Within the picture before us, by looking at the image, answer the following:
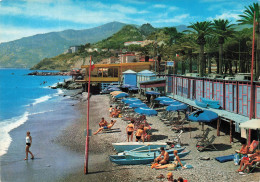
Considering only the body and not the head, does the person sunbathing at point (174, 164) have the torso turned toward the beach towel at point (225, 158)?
no

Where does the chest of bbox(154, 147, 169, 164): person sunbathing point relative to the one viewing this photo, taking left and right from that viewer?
facing the viewer and to the left of the viewer

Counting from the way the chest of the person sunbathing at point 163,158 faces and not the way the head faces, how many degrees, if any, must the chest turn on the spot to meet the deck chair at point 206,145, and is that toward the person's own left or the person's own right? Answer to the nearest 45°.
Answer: approximately 180°

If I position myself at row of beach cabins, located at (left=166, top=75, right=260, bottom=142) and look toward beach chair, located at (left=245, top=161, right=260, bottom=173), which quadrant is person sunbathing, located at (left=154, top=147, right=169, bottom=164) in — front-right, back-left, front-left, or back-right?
front-right

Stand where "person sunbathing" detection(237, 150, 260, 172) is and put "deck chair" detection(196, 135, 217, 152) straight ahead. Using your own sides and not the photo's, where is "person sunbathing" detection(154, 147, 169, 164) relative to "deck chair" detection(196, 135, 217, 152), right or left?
left

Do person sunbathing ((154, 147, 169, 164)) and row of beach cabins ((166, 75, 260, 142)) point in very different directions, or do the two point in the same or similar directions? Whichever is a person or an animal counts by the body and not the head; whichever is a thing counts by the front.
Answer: same or similar directions

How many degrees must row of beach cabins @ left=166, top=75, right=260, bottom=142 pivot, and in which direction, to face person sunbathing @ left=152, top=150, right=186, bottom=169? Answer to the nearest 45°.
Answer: approximately 45° to its left

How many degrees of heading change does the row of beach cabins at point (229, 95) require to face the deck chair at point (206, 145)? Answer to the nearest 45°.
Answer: approximately 45° to its left

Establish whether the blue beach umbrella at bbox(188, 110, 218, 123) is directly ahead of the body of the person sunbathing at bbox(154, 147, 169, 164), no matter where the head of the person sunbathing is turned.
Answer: no

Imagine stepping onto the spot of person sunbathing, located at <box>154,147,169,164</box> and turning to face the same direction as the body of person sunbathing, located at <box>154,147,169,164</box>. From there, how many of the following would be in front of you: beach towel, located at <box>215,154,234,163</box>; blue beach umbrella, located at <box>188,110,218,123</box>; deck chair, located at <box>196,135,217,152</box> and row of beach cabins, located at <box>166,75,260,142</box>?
0

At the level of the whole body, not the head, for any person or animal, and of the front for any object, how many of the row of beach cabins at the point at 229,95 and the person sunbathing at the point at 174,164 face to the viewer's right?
0

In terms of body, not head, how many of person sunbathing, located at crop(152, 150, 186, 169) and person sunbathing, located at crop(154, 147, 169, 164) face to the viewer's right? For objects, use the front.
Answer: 0

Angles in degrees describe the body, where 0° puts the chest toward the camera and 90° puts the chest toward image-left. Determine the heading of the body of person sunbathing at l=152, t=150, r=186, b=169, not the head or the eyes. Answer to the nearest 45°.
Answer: approximately 90°

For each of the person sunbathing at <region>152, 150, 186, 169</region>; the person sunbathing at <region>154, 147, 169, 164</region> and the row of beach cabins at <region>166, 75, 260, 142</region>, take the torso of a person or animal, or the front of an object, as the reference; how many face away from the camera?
0

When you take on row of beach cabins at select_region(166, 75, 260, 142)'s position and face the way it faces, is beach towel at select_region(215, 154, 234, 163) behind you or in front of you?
in front
